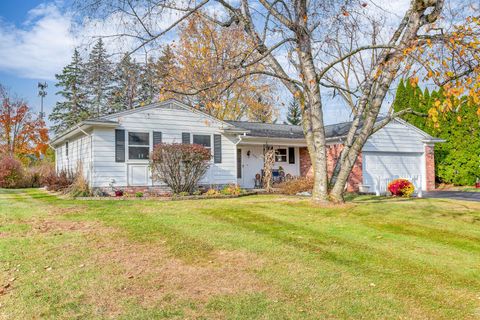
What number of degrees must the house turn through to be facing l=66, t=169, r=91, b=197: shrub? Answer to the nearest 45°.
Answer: approximately 45° to its right

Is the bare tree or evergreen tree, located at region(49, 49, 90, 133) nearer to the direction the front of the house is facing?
the bare tree

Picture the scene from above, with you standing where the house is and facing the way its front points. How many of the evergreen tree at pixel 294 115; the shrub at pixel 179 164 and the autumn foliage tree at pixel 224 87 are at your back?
2

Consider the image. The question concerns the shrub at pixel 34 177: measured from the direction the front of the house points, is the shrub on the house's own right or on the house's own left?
on the house's own right

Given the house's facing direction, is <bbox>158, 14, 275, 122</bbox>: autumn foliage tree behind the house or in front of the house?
behind

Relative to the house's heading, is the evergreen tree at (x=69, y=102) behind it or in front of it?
behind

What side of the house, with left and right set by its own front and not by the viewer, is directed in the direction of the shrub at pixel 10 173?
right

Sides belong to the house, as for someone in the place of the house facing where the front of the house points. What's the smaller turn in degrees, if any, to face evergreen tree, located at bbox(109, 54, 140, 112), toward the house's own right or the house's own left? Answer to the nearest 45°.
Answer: approximately 135° to the house's own right

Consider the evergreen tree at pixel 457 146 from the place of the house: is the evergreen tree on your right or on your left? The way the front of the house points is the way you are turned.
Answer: on your left

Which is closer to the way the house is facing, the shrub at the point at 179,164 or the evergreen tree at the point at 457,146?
the shrub

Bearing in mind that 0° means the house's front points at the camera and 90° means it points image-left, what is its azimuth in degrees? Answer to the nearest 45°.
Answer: approximately 0°

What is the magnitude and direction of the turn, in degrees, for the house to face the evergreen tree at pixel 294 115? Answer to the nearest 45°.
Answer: approximately 180°

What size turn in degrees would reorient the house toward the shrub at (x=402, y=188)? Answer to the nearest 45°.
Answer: approximately 90° to its left

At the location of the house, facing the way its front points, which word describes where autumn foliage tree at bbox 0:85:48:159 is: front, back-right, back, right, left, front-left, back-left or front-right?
back-right
